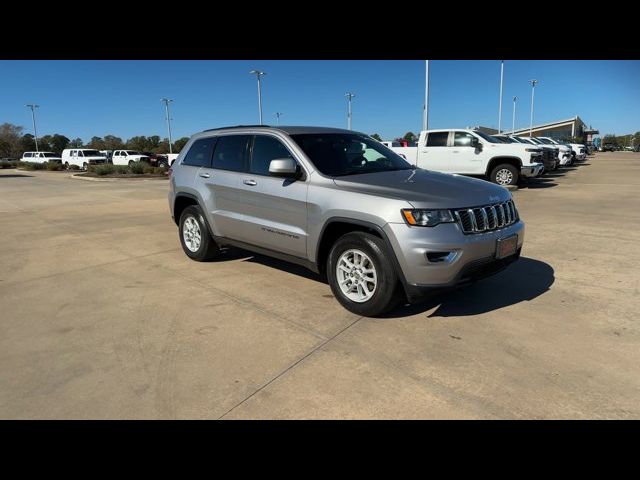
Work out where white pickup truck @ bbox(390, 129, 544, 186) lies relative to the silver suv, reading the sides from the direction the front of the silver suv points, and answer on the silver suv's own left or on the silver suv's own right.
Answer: on the silver suv's own left

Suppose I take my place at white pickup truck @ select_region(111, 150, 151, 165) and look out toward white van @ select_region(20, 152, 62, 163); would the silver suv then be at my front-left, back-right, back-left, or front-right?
back-left

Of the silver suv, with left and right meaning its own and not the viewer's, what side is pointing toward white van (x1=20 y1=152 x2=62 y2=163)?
back

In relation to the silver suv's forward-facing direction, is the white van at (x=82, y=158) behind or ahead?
behind

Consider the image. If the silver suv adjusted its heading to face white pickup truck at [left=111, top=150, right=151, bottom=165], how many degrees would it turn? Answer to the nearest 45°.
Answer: approximately 180°

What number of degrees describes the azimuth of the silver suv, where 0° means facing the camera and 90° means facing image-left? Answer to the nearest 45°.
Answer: approximately 315°

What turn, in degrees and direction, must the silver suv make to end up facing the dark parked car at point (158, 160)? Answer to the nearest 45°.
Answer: approximately 180°
